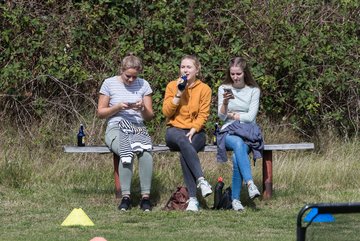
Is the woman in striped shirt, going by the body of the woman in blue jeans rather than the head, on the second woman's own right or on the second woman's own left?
on the second woman's own right

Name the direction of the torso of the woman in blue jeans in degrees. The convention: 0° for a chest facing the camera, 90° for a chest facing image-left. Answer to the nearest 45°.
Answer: approximately 0°

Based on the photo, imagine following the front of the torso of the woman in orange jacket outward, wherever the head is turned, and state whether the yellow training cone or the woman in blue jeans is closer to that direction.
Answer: the yellow training cone

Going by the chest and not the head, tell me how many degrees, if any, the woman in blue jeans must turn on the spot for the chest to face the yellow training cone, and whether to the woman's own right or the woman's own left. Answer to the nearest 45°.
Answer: approximately 45° to the woman's own right

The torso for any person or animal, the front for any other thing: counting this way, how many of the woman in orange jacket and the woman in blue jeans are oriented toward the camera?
2

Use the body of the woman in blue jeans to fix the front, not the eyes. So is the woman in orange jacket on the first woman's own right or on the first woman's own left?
on the first woman's own right
